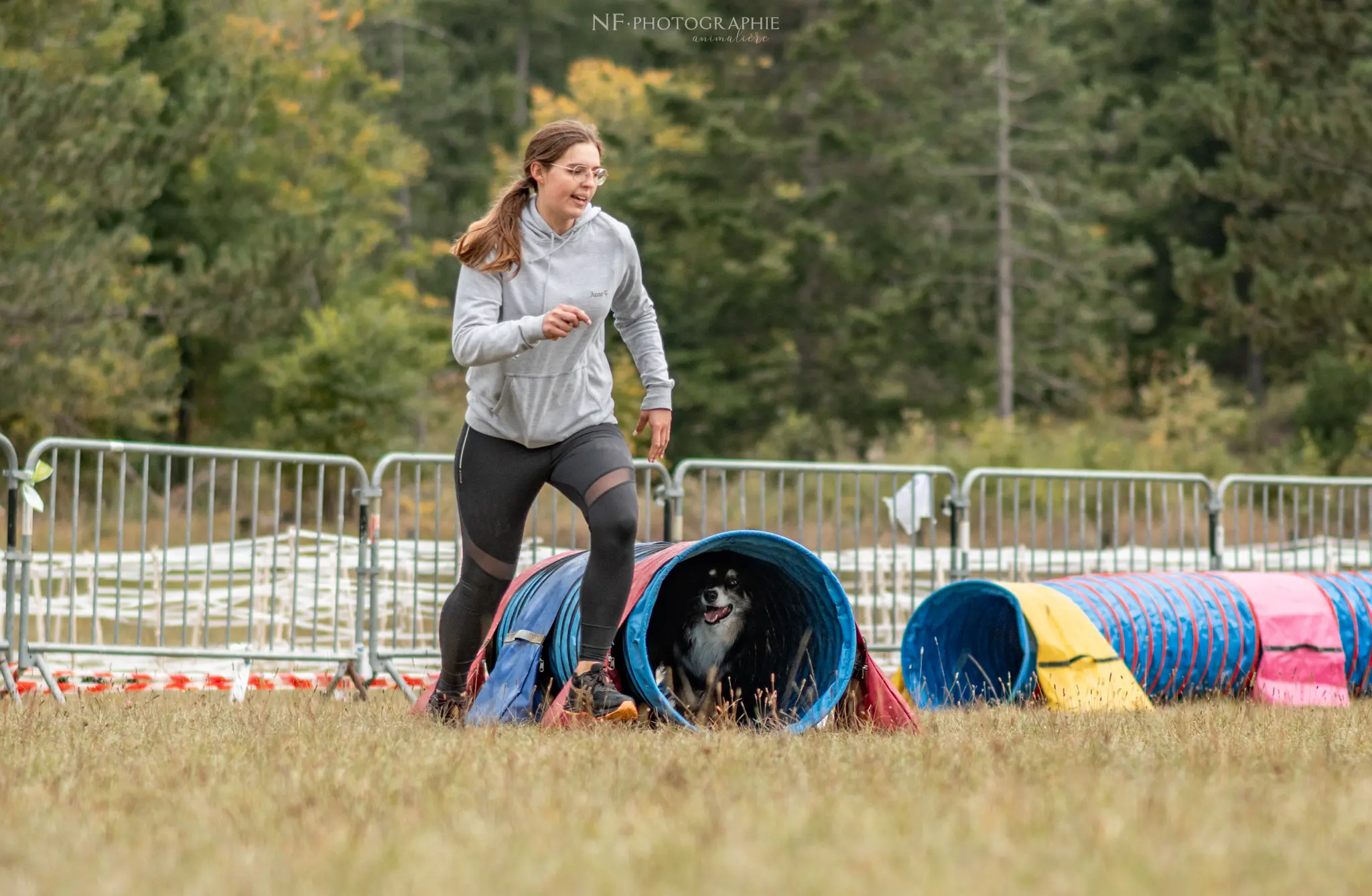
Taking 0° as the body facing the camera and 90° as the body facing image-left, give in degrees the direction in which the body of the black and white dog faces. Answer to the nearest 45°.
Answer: approximately 0°

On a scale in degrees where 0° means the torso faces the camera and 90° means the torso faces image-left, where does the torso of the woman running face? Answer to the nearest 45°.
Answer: approximately 315°

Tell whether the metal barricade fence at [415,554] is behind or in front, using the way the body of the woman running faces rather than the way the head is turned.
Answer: behind

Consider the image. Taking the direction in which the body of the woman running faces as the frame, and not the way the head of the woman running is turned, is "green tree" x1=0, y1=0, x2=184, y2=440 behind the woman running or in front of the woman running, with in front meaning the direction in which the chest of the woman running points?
behind

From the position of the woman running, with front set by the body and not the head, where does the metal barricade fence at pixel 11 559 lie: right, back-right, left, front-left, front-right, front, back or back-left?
back

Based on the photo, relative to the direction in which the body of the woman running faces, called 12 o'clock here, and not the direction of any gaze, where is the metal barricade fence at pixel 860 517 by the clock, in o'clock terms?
The metal barricade fence is roughly at 8 o'clock from the woman running.

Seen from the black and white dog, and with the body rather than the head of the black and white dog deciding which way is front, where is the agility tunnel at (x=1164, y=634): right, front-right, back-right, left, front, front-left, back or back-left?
back-left

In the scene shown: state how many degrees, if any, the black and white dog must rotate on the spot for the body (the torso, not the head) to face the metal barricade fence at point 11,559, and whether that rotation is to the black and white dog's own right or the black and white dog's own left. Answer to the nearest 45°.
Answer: approximately 135° to the black and white dog's own right

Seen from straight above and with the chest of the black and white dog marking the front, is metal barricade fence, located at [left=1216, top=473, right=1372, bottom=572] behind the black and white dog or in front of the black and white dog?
behind

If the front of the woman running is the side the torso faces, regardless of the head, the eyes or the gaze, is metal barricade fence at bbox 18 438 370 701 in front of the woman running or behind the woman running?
behind

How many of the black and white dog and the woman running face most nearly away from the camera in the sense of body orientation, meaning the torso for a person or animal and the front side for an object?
0

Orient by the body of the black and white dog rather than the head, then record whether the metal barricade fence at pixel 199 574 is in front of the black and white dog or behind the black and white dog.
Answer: behind
